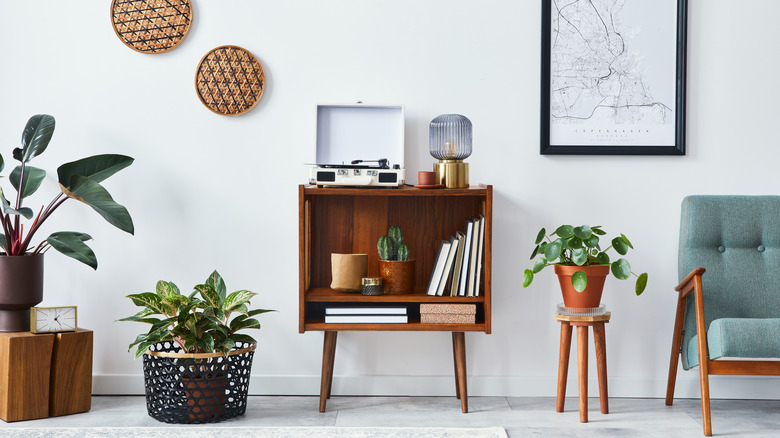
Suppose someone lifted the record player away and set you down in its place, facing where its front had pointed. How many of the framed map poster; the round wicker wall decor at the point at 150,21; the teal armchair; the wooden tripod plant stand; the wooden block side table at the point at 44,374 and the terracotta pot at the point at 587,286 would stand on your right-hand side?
2

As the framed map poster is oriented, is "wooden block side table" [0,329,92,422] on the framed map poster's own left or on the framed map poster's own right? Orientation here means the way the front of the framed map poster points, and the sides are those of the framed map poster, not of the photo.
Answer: on the framed map poster's own right

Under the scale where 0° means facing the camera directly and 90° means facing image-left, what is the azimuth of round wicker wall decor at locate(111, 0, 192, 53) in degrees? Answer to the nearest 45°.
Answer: approximately 0°

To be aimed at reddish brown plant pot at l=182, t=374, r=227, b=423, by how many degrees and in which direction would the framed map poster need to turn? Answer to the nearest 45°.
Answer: approximately 45° to its right

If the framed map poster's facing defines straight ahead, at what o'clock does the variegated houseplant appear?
The variegated houseplant is roughly at 2 o'clock from the framed map poster.

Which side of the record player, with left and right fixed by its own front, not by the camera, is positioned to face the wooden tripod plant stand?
left

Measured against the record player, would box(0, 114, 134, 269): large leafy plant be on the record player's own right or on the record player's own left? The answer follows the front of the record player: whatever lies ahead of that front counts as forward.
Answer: on the record player's own right
